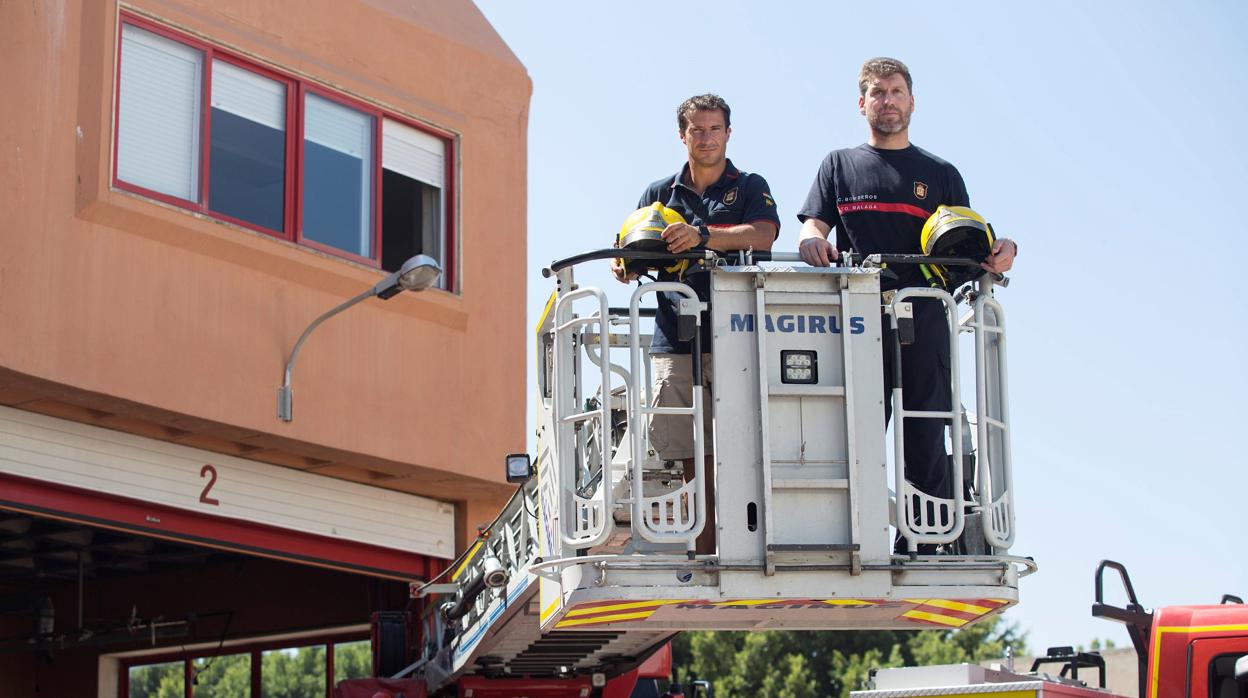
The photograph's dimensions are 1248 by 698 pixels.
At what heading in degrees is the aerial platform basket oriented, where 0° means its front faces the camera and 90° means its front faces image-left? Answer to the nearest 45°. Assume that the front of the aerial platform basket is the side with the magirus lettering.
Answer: approximately 0°

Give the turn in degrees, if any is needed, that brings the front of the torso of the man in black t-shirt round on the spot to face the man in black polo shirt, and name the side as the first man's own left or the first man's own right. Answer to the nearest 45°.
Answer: approximately 90° to the first man's own right

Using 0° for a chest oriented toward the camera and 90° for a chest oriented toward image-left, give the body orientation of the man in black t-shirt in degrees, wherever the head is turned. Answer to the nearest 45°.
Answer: approximately 0°
